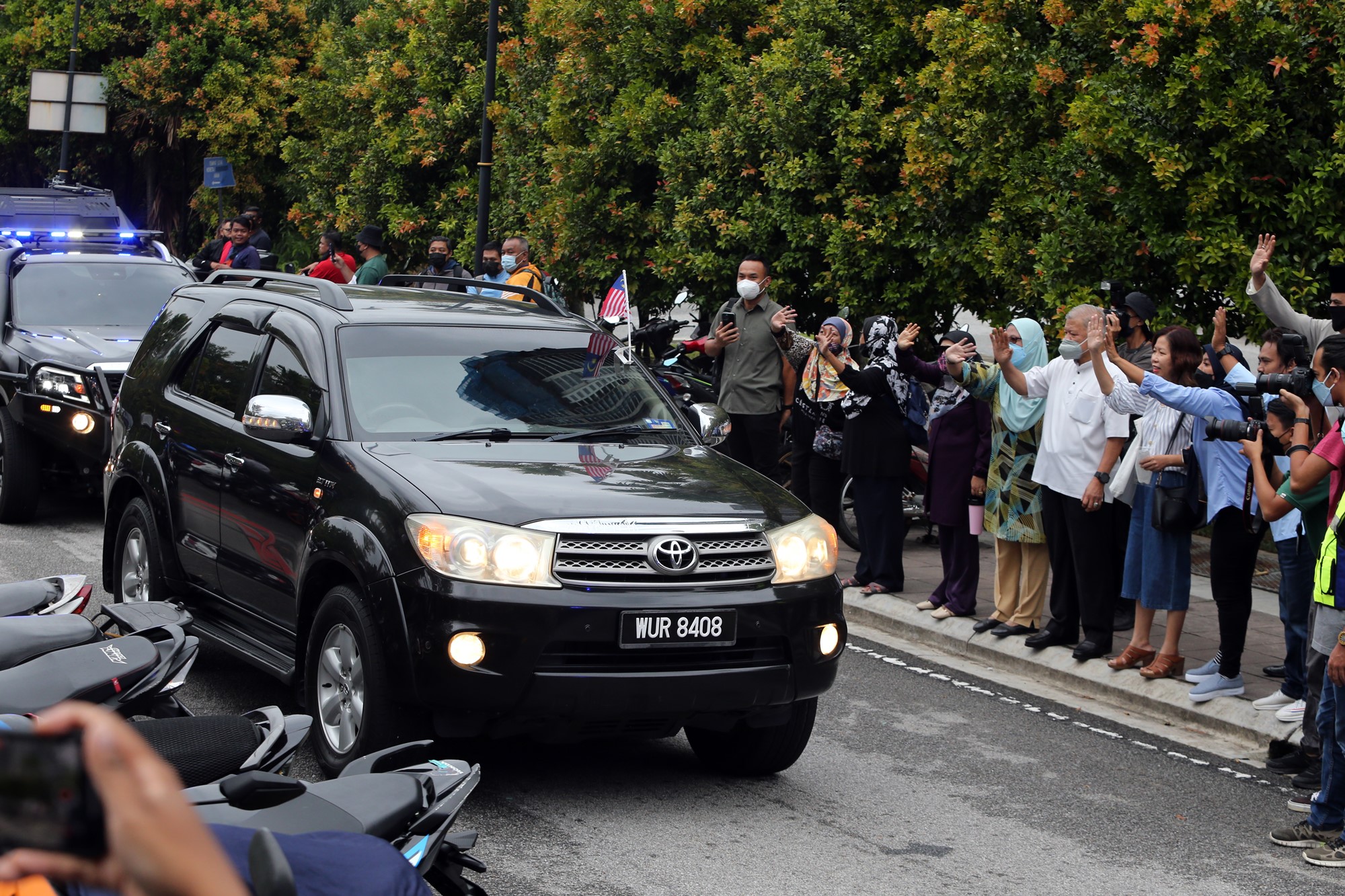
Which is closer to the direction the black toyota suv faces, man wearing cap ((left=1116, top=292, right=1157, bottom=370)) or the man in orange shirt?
the man wearing cap

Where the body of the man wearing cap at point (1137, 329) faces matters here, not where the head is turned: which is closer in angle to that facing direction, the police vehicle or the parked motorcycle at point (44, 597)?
the parked motorcycle

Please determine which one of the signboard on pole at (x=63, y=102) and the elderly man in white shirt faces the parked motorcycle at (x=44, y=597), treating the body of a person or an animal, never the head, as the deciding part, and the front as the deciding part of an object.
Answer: the elderly man in white shirt

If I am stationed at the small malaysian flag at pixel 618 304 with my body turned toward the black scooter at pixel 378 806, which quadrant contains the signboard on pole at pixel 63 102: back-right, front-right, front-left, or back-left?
back-right

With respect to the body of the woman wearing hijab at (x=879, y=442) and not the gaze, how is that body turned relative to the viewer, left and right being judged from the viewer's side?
facing to the left of the viewer

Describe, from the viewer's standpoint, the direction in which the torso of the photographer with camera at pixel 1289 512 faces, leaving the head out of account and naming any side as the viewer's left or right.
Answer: facing to the left of the viewer

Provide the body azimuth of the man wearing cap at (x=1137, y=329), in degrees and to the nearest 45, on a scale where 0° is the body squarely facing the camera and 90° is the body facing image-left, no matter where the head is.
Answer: approximately 45°

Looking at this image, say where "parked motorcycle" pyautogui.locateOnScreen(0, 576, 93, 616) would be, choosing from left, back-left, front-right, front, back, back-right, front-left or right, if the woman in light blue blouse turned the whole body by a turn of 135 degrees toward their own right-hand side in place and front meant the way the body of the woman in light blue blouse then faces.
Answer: back

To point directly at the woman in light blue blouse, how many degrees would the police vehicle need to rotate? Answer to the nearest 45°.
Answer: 0° — it already faces them
